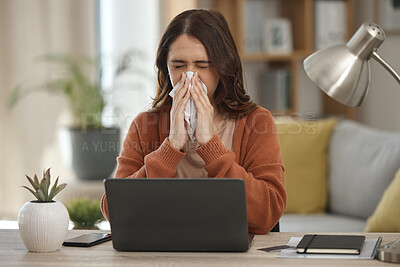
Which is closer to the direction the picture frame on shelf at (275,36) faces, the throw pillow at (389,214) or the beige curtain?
the throw pillow

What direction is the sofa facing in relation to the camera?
toward the camera

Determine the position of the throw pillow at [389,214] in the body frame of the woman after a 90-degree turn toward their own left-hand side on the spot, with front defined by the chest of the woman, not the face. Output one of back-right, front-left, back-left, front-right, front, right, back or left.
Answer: front-left

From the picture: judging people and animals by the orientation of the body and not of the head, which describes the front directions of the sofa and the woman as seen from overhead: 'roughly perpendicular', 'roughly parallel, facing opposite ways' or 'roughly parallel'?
roughly parallel

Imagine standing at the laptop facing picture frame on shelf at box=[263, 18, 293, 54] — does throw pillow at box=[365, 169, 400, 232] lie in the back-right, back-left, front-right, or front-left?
front-right

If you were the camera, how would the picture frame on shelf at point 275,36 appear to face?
facing the viewer

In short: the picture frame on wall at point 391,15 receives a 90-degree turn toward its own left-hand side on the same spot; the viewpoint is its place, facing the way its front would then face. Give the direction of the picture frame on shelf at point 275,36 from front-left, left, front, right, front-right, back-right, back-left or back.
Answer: back

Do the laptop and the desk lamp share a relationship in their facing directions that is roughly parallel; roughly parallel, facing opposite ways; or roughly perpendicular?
roughly perpendicular

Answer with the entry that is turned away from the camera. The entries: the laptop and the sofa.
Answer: the laptop

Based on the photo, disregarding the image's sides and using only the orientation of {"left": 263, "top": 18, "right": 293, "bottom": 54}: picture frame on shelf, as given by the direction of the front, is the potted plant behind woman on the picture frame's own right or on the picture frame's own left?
on the picture frame's own right

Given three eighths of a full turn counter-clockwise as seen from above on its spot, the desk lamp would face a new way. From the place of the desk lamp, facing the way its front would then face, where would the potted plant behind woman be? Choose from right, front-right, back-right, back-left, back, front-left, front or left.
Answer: back

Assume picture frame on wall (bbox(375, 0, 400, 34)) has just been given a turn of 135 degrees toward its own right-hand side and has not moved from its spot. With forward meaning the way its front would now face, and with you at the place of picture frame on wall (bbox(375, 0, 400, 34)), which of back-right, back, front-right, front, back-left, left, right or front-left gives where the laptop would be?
back-left

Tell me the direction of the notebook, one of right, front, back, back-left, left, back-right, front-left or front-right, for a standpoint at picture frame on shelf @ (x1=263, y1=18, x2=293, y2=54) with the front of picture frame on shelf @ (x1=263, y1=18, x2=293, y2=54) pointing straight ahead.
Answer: front

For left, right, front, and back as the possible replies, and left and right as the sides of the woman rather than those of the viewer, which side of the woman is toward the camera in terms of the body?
front

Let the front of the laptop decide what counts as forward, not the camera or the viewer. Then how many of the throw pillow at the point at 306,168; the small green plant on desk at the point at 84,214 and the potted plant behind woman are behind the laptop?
0

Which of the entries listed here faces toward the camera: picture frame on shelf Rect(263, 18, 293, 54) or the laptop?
the picture frame on shelf

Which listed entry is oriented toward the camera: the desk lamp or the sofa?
the sofa

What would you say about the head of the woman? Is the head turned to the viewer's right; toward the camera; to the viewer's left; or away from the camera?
toward the camera

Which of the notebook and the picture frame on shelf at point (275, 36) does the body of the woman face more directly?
the notebook
